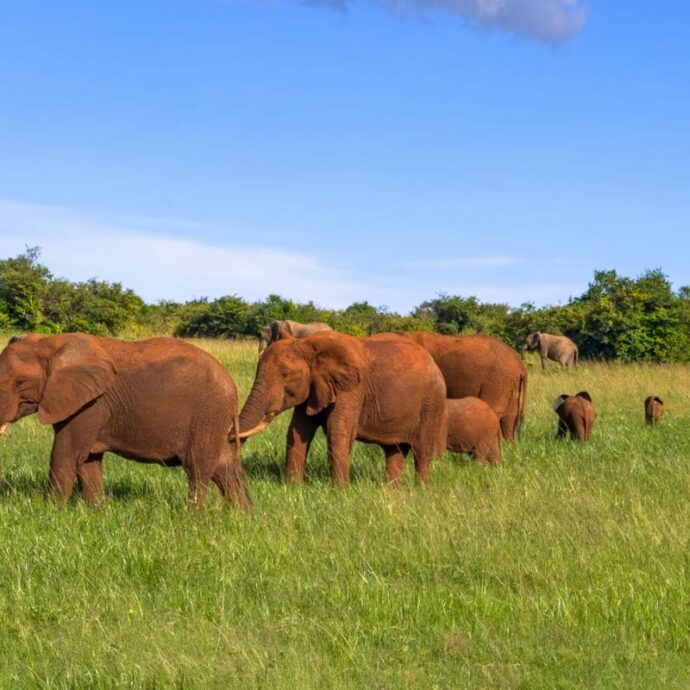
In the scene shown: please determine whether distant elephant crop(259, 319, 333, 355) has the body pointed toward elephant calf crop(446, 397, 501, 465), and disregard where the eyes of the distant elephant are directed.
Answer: no

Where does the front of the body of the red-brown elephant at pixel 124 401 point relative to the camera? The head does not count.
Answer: to the viewer's left

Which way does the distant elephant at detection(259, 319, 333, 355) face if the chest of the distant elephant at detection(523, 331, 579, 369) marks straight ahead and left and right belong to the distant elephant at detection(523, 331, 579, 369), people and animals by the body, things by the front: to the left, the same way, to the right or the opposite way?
the same way

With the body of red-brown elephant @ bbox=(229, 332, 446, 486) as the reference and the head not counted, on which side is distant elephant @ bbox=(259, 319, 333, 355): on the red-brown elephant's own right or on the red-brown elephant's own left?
on the red-brown elephant's own right

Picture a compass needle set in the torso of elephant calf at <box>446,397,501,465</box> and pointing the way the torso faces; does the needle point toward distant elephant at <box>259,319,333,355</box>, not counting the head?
no

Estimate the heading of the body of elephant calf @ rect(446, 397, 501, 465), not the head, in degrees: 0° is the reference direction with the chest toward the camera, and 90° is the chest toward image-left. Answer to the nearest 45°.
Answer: approximately 90°

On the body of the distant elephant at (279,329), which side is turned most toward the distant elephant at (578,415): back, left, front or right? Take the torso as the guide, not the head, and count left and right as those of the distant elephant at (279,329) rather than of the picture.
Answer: left

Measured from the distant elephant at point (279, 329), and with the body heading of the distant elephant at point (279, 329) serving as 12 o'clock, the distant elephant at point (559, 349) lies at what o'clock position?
the distant elephant at point (559, 349) is roughly at 6 o'clock from the distant elephant at point (279, 329).

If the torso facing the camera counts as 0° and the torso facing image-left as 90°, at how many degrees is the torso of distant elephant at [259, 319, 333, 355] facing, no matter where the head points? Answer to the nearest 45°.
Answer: approximately 90°

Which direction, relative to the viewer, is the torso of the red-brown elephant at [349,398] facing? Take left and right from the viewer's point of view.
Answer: facing to the left of the viewer

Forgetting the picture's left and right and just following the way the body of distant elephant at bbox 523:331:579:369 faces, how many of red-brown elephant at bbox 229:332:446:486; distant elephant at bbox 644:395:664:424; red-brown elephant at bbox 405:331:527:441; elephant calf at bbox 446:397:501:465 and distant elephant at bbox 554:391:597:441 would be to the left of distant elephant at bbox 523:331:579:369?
5

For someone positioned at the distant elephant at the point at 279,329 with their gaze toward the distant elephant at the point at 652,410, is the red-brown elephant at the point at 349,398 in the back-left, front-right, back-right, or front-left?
front-right

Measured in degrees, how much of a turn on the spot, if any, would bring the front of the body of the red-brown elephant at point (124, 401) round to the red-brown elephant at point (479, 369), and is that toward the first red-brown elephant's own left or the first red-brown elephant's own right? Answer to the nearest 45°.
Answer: approximately 135° to the first red-brown elephant's own right

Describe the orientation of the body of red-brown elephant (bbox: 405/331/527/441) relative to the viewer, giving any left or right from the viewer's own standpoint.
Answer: facing to the left of the viewer

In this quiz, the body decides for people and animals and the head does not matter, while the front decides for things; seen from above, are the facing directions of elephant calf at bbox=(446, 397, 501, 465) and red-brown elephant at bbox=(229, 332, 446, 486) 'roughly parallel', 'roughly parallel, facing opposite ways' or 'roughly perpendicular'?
roughly parallel

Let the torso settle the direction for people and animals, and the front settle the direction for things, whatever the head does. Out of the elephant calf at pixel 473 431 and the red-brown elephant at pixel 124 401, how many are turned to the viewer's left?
2

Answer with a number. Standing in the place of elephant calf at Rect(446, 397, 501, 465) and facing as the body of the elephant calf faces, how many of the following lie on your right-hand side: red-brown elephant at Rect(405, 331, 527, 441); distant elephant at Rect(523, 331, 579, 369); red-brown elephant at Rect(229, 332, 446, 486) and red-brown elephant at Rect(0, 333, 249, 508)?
2

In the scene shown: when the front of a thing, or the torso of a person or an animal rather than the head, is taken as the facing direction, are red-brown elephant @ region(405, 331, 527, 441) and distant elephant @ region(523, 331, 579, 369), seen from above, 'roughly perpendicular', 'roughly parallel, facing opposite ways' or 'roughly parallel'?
roughly parallel

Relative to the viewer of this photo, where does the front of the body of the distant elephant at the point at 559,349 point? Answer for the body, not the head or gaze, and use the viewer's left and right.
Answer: facing to the left of the viewer

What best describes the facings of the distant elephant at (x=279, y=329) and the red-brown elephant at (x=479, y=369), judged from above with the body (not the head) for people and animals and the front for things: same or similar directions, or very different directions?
same or similar directions

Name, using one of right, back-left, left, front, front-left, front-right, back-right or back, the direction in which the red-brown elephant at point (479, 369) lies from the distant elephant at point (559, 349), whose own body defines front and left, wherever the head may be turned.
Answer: left
